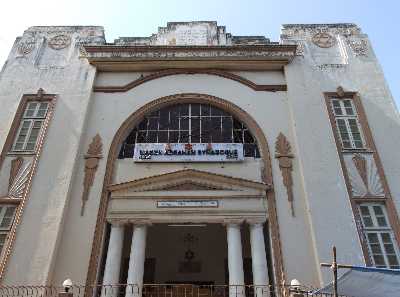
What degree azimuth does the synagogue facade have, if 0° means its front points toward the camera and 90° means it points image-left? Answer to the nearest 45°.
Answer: approximately 0°
